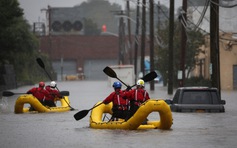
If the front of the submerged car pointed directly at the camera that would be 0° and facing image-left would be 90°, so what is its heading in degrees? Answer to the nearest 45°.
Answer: approximately 180°

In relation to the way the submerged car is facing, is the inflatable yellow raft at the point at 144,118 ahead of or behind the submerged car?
behind

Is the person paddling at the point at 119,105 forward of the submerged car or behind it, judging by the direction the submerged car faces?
behind

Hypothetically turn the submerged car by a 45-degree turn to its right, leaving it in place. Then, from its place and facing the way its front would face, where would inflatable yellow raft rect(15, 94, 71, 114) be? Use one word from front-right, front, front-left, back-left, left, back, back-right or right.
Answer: back-left

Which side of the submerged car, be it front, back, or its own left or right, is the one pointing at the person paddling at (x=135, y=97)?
back

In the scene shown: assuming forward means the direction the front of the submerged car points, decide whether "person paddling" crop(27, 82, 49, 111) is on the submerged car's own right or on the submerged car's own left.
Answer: on the submerged car's own left
